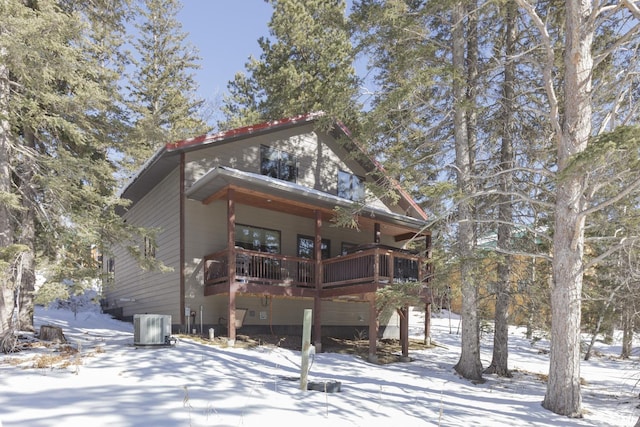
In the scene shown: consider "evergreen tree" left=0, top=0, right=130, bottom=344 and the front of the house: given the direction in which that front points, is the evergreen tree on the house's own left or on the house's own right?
on the house's own right

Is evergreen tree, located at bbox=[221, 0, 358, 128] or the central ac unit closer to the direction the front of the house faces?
the central ac unit

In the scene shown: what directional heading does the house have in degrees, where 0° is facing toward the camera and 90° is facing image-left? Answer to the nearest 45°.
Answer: approximately 315°

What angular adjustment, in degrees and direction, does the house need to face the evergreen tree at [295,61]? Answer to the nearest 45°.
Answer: approximately 135° to its left

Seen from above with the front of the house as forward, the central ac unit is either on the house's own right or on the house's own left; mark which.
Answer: on the house's own right
